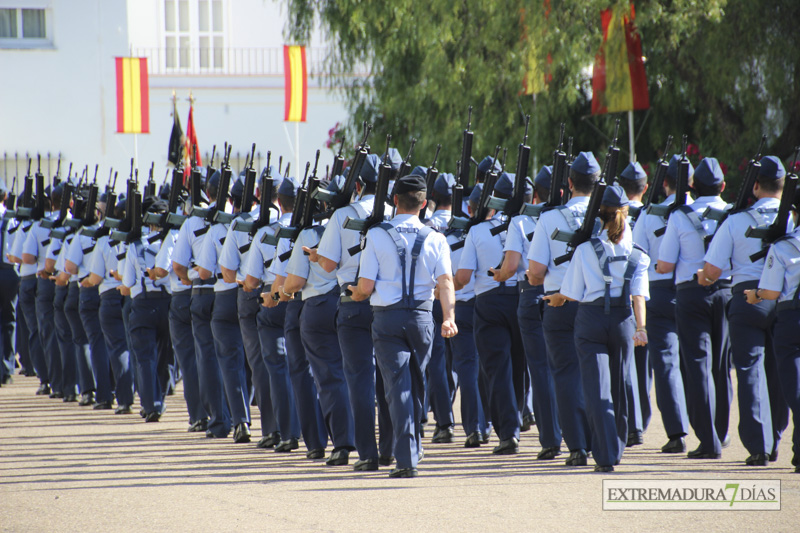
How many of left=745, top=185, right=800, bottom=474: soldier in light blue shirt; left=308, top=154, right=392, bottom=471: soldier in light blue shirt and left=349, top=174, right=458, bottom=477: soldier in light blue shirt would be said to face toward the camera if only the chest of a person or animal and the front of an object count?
0

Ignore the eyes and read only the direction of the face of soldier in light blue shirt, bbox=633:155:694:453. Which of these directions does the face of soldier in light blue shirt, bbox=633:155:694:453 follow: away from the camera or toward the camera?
away from the camera

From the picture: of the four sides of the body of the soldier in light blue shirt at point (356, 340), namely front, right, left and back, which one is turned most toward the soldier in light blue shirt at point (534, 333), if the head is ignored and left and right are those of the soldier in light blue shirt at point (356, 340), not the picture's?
right

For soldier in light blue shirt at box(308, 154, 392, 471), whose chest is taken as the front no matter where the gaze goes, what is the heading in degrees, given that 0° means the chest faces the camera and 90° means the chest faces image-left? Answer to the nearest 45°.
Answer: approximately 135°

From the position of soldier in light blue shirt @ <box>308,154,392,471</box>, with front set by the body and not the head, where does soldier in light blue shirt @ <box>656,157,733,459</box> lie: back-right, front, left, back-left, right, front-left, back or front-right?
back-right

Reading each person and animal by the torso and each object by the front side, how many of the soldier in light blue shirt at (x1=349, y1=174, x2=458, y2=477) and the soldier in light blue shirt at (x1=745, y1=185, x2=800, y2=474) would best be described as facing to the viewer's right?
0

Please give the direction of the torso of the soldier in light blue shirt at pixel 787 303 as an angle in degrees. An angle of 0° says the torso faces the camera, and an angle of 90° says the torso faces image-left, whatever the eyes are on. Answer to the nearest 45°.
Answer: approximately 135°

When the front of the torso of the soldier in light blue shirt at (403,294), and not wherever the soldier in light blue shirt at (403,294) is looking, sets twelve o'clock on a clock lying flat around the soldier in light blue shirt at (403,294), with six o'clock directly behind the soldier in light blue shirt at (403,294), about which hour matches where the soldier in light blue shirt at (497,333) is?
the soldier in light blue shirt at (497,333) is roughly at 1 o'clock from the soldier in light blue shirt at (403,294).

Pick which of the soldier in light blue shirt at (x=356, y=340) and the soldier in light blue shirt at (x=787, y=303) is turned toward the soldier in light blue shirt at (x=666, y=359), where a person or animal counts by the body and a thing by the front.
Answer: the soldier in light blue shirt at (x=787, y=303)

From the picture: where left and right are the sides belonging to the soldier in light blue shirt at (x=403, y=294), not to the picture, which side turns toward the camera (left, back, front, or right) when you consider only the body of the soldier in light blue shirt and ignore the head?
back

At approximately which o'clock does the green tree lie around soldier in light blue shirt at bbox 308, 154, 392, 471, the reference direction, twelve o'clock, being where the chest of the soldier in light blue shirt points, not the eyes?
The green tree is roughly at 2 o'clock from the soldier in light blue shirt.

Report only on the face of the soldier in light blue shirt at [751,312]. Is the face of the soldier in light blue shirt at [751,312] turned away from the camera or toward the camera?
away from the camera

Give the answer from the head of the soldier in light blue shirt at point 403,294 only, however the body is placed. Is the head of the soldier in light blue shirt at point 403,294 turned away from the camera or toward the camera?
away from the camera

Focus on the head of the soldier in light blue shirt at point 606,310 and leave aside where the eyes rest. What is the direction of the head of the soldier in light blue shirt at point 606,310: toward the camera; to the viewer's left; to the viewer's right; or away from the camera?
away from the camera

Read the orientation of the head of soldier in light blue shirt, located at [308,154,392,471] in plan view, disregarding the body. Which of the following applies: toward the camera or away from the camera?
away from the camera

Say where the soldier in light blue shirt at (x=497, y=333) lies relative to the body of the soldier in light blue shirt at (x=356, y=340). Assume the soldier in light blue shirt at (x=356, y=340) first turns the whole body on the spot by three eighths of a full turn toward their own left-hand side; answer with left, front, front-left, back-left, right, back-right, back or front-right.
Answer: back-left
